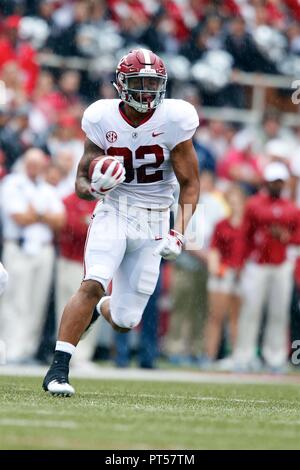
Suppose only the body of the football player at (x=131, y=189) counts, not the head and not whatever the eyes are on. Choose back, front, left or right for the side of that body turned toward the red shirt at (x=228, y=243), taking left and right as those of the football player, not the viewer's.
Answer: back

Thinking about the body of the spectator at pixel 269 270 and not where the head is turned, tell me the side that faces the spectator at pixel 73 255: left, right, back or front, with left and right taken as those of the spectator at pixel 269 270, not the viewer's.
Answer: right

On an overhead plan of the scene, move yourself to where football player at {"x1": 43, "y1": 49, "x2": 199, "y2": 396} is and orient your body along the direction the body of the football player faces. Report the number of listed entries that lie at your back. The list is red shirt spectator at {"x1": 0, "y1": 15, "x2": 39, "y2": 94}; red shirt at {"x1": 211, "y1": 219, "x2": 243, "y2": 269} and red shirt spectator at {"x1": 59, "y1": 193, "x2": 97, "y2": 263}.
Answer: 3

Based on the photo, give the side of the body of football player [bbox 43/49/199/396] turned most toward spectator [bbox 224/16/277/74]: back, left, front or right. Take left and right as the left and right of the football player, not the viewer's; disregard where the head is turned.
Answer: back

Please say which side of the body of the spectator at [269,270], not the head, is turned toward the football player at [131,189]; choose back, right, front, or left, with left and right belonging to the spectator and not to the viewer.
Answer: front

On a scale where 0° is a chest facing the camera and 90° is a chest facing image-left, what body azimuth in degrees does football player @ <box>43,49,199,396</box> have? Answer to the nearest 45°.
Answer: approximately 0°

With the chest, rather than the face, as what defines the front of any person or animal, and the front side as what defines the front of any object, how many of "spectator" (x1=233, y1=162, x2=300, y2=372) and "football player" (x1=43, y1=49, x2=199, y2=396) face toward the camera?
2

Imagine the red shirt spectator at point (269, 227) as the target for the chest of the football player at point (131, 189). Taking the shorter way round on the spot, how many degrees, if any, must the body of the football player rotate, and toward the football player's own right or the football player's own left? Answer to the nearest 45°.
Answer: approximately 180°

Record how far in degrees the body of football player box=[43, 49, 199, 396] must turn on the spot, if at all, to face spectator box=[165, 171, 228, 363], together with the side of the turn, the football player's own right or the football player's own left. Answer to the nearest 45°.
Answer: approximately 180°

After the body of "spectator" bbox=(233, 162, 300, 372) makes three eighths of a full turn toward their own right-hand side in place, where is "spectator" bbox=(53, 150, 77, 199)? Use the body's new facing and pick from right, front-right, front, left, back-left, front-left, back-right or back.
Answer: front-left

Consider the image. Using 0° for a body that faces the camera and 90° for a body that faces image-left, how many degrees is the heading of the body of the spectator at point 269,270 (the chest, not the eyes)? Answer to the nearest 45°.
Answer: approximately 0°

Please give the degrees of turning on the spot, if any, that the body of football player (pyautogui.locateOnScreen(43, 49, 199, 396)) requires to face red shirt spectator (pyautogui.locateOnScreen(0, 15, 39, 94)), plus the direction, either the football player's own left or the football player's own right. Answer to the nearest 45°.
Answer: approximately 180°
